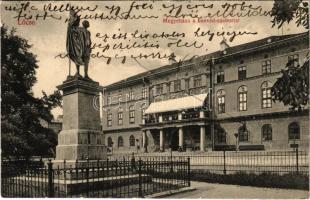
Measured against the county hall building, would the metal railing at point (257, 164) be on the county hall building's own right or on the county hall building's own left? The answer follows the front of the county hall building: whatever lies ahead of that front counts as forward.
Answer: on the county hall building's own left

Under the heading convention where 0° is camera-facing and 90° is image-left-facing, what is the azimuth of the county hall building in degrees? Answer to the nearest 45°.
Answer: approximately 45°

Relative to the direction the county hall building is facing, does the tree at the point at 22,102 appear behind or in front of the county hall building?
in front

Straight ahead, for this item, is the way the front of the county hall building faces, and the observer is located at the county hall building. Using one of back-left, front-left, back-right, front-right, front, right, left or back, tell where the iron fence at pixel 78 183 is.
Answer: front-left
